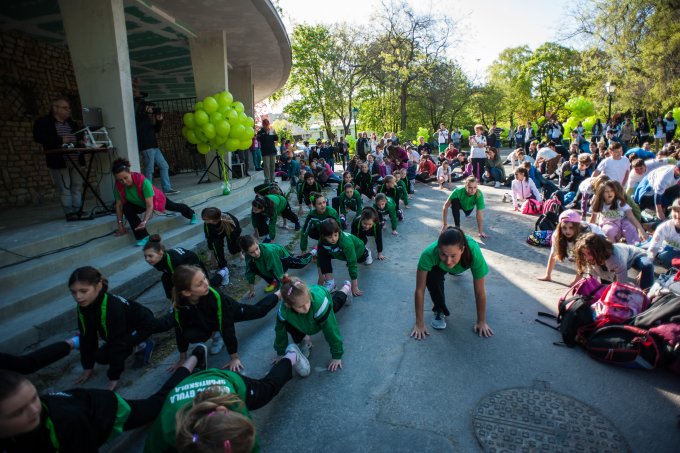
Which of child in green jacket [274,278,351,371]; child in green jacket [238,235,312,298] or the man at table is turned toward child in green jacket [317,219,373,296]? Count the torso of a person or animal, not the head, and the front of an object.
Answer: the man at table

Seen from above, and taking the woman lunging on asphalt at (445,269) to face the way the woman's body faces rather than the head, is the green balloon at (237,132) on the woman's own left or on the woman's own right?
on the woman's own right

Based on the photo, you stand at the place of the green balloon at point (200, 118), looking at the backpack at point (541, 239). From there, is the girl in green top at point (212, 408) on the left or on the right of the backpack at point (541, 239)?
right

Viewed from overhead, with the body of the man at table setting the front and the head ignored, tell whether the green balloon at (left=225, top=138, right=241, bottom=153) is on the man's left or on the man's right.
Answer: on the man's left

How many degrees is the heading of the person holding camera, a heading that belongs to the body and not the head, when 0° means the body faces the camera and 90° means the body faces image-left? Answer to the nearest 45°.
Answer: approximately 315°

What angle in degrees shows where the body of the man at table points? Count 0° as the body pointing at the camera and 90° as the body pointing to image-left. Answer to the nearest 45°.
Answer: approximately 315°

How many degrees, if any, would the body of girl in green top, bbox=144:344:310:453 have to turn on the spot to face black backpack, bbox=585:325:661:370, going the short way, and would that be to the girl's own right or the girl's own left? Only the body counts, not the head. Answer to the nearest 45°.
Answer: approximately 90° to the girl's own left

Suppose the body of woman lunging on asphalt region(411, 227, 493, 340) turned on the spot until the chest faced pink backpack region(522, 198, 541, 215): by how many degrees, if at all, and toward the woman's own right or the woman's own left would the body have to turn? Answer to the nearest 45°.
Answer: approximately 180°

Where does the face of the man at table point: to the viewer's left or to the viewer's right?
to the viewer's right

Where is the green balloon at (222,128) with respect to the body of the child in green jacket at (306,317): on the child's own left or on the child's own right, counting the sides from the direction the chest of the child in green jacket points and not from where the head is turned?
on the child's own right

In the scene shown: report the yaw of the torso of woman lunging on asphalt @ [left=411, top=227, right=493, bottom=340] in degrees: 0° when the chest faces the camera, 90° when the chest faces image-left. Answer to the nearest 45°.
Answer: approximately 0°
